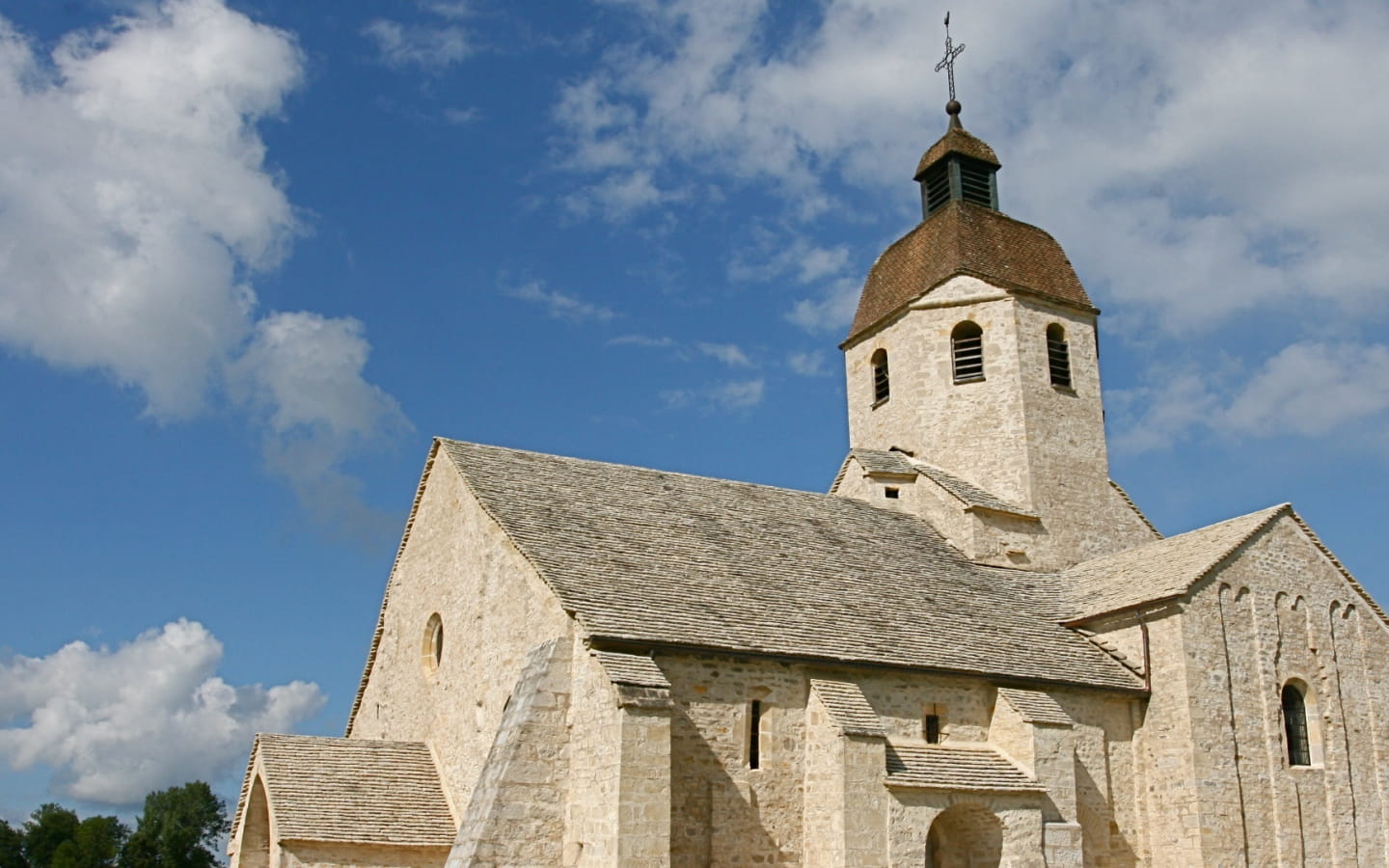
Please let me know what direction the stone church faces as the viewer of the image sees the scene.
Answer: facing the viewer and to the left of the viewer
